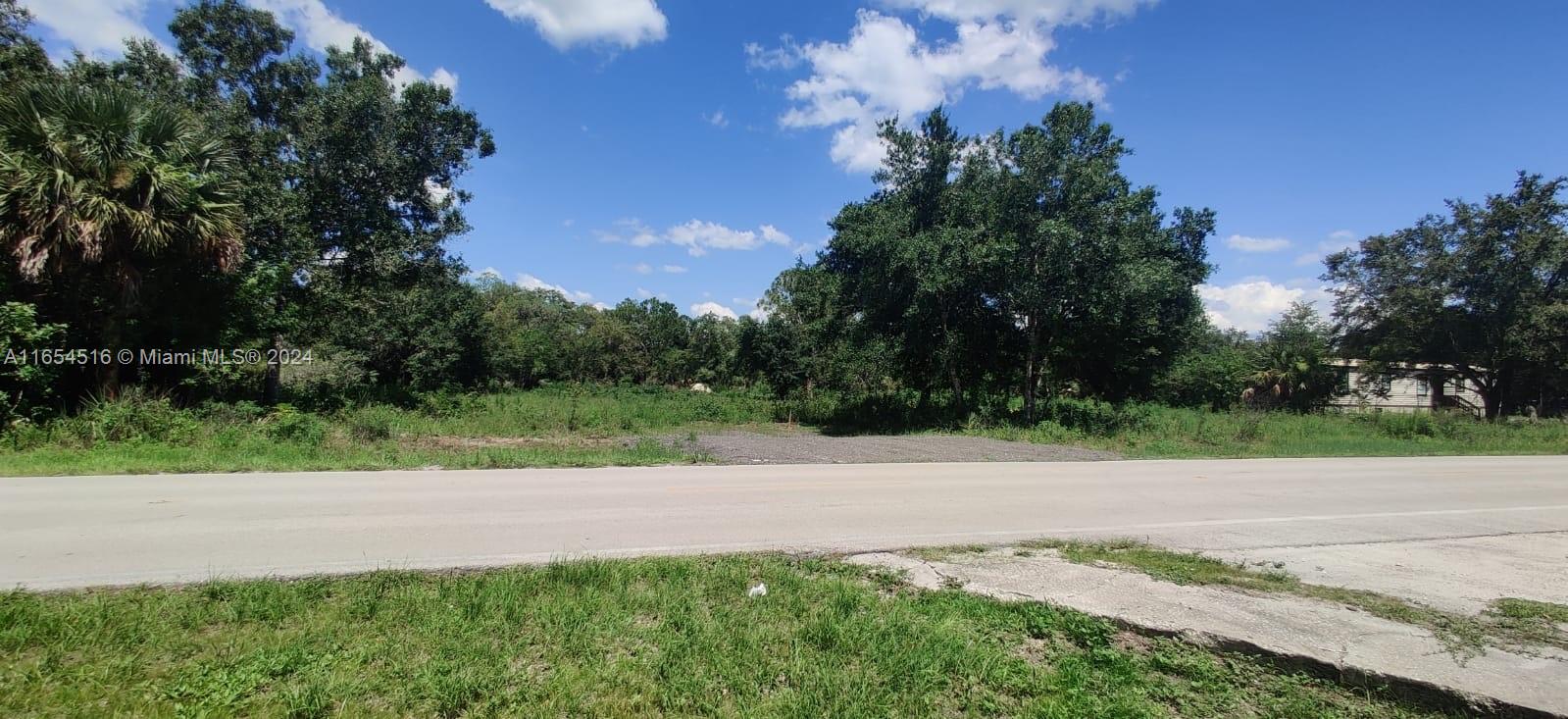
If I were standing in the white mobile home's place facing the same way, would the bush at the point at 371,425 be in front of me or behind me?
in front

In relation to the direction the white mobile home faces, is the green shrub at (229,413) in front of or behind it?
in front

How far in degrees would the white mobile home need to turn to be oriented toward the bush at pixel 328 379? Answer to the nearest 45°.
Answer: approximately 45° to its right

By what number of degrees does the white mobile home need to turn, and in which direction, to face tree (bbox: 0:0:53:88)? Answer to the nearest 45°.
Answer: approximately 45° to its right

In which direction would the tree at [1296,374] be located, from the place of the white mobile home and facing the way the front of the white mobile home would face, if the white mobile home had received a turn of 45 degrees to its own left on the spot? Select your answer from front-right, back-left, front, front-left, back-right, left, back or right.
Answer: right

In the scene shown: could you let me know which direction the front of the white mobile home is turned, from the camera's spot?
facing the viewer

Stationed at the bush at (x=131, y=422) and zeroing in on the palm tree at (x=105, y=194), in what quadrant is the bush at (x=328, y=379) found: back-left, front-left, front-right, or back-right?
front-right

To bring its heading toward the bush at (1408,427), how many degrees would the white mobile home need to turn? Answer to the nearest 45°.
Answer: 0° — it already faces it

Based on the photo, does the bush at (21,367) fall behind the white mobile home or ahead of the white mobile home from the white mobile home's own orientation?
ahead

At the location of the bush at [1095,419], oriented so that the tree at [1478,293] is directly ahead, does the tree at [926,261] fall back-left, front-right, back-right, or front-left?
back-left
